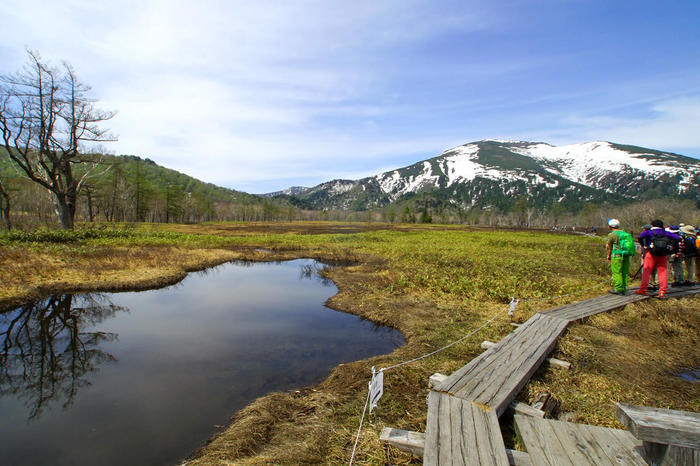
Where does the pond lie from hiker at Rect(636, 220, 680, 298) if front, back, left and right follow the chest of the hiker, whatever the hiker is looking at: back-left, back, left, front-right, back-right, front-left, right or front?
back-left

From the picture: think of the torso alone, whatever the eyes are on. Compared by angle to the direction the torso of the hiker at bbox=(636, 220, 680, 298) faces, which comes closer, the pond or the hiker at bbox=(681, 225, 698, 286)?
the hiker

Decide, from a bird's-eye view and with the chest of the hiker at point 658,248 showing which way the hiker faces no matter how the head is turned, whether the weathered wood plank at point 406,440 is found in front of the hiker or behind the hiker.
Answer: behind

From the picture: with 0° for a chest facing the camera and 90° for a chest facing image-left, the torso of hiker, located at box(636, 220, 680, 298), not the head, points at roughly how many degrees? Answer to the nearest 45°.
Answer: approximately 180°

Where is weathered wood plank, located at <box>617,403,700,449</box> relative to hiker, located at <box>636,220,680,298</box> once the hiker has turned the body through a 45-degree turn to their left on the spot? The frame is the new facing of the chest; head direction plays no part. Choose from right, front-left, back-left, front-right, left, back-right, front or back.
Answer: back-left
